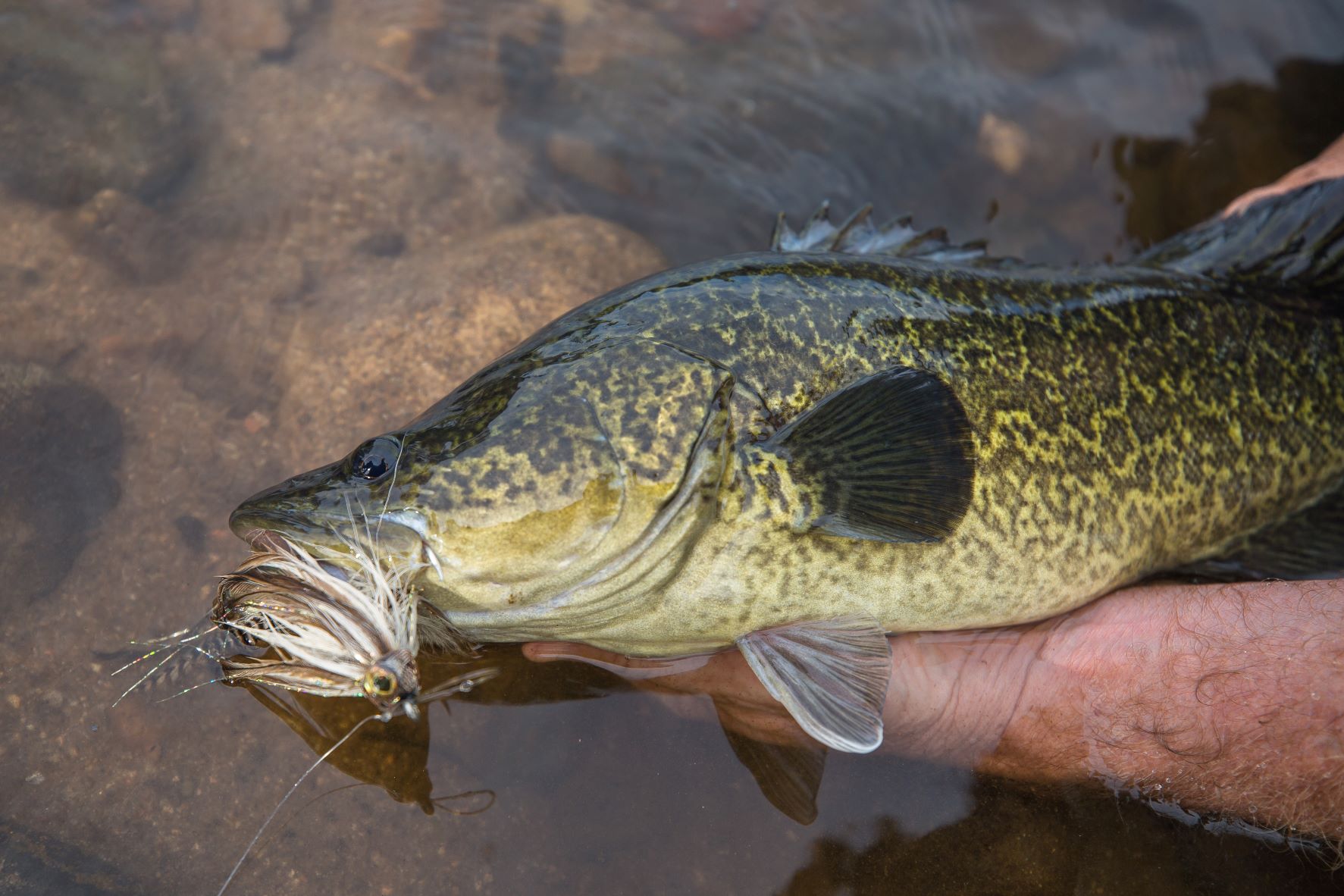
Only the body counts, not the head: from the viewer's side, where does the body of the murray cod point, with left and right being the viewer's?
facing to the left of the viewer

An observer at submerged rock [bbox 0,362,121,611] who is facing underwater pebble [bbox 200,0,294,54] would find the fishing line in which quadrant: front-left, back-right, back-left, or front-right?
back-right

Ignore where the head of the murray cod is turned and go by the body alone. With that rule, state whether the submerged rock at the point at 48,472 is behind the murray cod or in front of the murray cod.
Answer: in front

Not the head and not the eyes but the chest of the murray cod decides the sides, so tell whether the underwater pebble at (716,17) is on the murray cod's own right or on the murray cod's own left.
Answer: on the murray cod's own right
